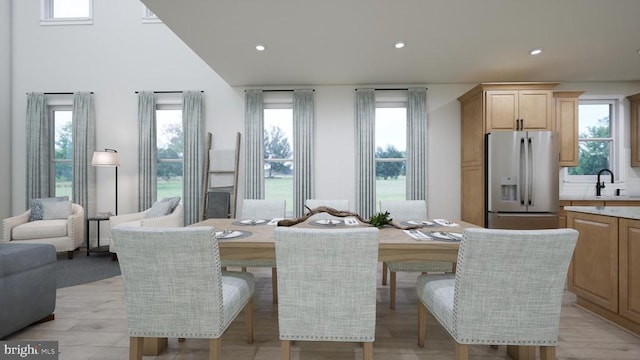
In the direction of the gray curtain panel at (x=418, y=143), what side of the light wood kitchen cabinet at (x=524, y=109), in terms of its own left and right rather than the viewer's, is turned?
right

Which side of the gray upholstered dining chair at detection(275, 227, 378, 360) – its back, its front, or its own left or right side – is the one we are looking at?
back

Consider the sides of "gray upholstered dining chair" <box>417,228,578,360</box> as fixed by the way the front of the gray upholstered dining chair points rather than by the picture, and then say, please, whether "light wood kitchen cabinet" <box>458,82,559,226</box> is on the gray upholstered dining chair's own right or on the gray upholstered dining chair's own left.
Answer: on the gray upholstered dining chair's own right

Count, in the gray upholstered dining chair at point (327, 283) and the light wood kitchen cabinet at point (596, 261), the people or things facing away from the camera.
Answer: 1

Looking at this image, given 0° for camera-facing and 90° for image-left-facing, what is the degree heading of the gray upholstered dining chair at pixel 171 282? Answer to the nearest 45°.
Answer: approximately 225°

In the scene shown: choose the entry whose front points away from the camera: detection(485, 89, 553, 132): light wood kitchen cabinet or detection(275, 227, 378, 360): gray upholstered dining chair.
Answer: the gray upholstered dining chair

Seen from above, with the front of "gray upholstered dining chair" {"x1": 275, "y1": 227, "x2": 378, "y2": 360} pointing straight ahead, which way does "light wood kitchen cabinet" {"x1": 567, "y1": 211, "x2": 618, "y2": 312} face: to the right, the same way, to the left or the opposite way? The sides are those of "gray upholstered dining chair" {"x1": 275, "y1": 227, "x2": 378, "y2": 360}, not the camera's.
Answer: to the left

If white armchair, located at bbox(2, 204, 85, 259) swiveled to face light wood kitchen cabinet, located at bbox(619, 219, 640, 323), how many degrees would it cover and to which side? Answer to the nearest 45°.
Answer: approximately 90° to its left

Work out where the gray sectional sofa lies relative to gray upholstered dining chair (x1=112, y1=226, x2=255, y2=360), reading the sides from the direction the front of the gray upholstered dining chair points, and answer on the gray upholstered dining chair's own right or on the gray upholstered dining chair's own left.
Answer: on the gray upholstered dining chair's own left

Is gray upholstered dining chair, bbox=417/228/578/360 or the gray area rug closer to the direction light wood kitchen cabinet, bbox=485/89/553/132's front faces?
the gray upholstered dining chair

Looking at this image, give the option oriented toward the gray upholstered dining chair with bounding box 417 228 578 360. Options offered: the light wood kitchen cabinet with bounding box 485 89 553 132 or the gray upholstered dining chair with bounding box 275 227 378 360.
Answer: the light wood kitchen cabinet
